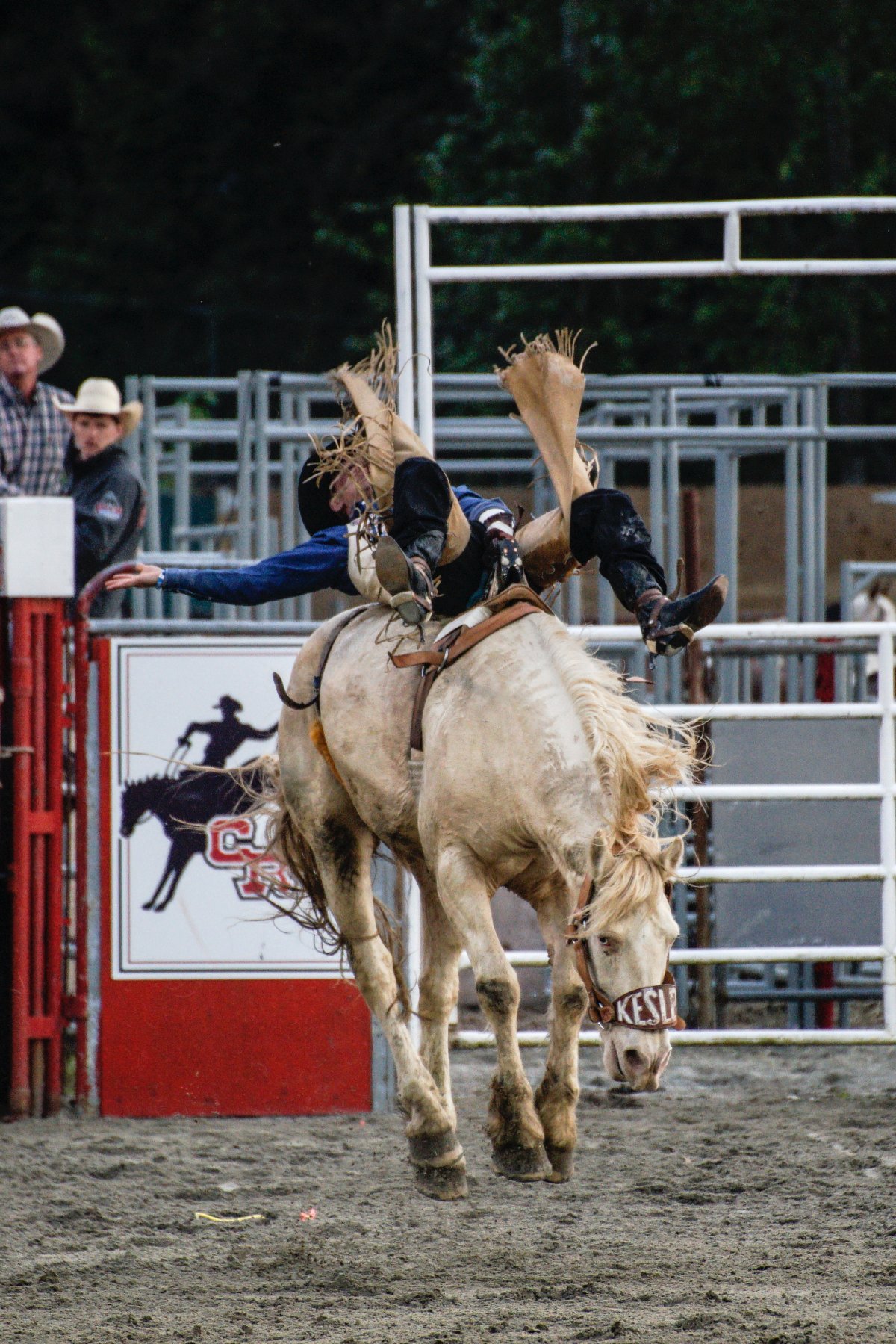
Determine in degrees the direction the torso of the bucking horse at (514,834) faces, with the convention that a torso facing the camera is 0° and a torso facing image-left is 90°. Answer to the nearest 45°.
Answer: approximately 315°

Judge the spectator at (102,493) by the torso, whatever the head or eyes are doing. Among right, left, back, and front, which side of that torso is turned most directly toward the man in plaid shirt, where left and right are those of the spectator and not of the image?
right

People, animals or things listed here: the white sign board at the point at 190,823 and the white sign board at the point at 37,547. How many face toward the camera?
2

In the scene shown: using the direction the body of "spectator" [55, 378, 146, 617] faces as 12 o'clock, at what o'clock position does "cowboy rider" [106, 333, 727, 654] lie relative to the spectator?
The cowboy rider is roughly at 10 o'clock from the spectator.

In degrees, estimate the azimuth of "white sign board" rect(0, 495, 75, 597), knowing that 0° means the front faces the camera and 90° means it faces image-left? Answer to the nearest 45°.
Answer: approximately 0°

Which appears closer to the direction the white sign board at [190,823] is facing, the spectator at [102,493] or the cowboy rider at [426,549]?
the cowboy rider

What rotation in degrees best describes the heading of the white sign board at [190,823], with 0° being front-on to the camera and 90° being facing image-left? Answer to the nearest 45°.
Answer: approximately 0°
